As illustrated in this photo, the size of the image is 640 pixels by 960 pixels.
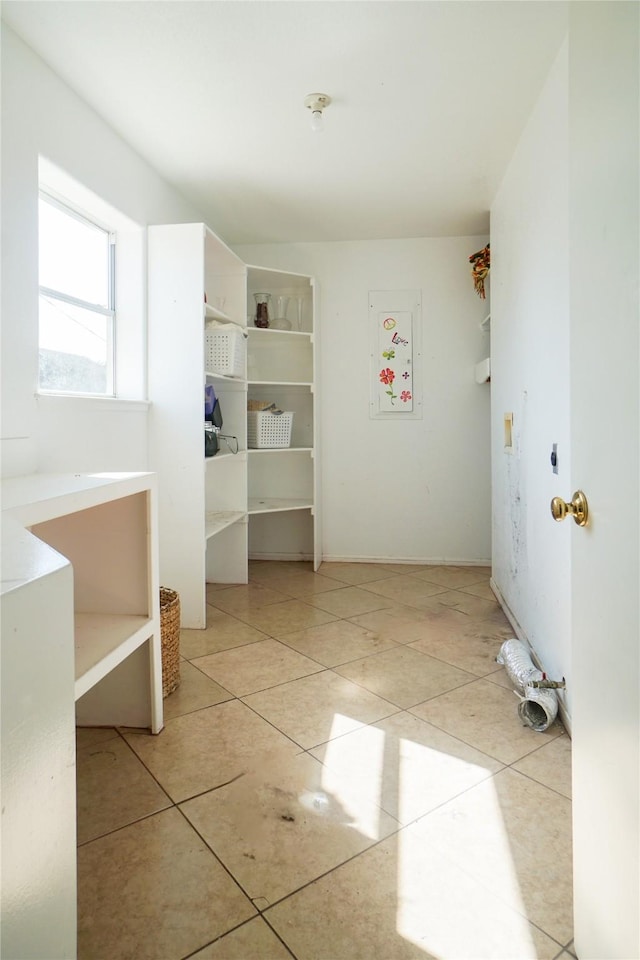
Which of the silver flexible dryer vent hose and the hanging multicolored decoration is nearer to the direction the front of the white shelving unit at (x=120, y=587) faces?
the silver flexible dryer vent hose

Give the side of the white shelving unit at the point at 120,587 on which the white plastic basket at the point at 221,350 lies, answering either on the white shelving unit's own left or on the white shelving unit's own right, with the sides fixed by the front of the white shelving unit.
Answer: on the white shelving unit's own left

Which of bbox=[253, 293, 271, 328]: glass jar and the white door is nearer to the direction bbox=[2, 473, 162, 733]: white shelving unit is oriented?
the white door

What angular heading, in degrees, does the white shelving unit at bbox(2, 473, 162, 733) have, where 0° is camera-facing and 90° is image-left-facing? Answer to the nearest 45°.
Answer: approximately 315°

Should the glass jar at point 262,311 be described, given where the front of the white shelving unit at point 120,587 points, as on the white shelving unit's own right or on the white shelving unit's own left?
on the white shelving unit's own left
